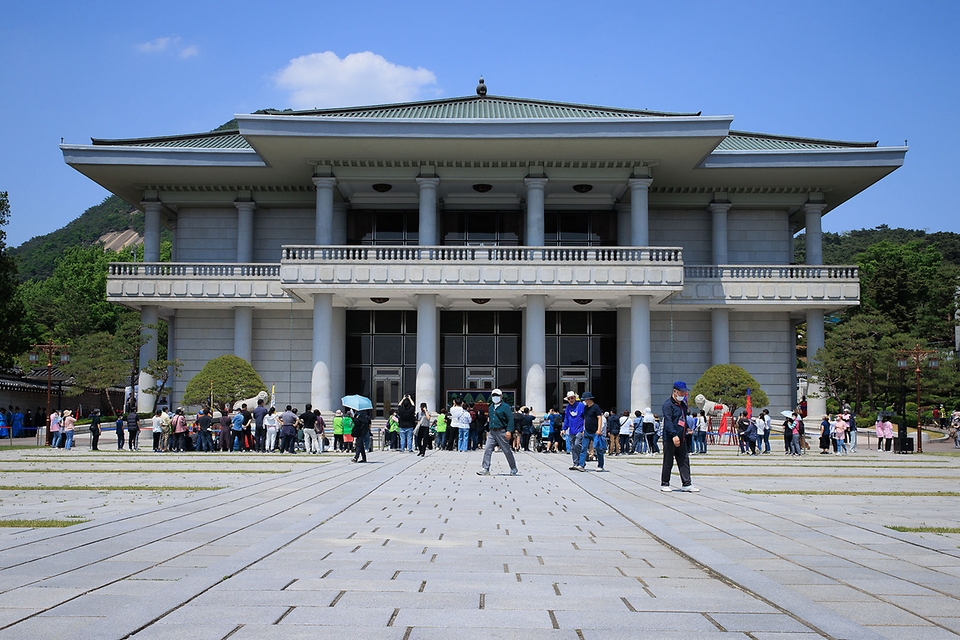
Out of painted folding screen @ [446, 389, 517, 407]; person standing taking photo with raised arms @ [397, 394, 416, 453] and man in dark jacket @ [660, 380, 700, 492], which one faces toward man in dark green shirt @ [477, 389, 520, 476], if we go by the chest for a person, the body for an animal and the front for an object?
the painted folding screen

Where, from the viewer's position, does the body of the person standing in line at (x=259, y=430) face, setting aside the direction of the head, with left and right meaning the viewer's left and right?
facing away from the viewer

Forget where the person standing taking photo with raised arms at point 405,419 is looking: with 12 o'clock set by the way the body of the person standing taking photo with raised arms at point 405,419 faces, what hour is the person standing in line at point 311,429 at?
the person standing in line at point 311,429 is roughly at 9 o'clock from the person standing taking photo with raised arms at point 405,419.

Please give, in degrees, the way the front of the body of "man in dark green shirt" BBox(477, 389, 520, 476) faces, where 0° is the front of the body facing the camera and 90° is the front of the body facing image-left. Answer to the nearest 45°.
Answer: approximately 45°

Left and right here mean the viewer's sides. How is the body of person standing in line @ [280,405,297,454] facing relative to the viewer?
facing away from the viewer

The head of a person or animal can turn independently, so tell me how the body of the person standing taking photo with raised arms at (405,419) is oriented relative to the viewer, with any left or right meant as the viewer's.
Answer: facing away from the viewer

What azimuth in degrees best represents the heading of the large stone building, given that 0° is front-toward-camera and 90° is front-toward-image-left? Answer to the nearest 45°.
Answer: approximately 0°

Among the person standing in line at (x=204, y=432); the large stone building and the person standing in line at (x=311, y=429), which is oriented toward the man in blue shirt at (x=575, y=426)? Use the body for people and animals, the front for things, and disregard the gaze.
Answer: the large stone building

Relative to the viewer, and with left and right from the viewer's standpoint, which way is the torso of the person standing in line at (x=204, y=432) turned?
facing away from the viewer

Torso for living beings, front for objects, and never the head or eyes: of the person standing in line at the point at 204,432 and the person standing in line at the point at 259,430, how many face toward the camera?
0

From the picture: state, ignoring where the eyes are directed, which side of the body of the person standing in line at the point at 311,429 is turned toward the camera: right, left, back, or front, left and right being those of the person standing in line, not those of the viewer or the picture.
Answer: back

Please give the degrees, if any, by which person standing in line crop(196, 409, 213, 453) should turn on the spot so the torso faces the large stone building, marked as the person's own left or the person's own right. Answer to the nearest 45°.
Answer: approximately 45° to the person's own right

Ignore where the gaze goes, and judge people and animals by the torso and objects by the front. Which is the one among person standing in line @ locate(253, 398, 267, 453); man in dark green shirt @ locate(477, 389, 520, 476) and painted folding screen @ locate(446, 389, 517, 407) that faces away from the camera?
the person standing in line
